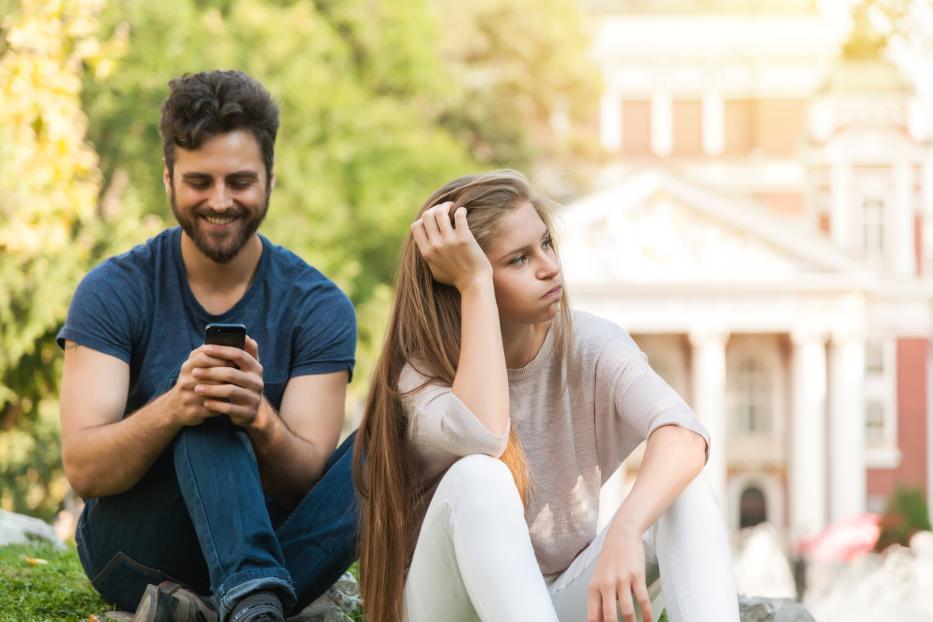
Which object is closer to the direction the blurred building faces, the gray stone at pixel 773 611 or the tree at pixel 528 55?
the gray stone

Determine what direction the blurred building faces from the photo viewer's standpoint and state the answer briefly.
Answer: facing the viewer

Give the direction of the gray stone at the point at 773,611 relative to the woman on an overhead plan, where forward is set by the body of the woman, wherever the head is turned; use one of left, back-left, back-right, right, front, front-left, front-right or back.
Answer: left

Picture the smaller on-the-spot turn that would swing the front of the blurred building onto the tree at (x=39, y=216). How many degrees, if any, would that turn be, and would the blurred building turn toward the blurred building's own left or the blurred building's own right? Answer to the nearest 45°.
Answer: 0° — it already faces it

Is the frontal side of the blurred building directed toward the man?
yes

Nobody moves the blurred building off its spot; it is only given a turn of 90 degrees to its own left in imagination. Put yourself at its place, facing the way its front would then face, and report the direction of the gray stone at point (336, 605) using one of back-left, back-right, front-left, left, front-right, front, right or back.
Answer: right

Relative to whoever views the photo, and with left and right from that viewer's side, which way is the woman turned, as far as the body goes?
facing the viewer and to the right of the viewer

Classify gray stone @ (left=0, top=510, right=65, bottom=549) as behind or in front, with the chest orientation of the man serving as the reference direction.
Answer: behind

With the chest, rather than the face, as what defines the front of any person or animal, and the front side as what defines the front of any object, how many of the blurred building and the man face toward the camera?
2

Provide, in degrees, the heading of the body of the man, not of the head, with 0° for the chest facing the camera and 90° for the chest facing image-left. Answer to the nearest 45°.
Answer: approximately 0°

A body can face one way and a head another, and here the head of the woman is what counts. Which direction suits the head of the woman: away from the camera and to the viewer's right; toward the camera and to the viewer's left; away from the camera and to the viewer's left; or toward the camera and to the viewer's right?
toward the camera and to the viewer's right

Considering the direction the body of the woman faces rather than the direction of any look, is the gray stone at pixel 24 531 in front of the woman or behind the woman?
behind
